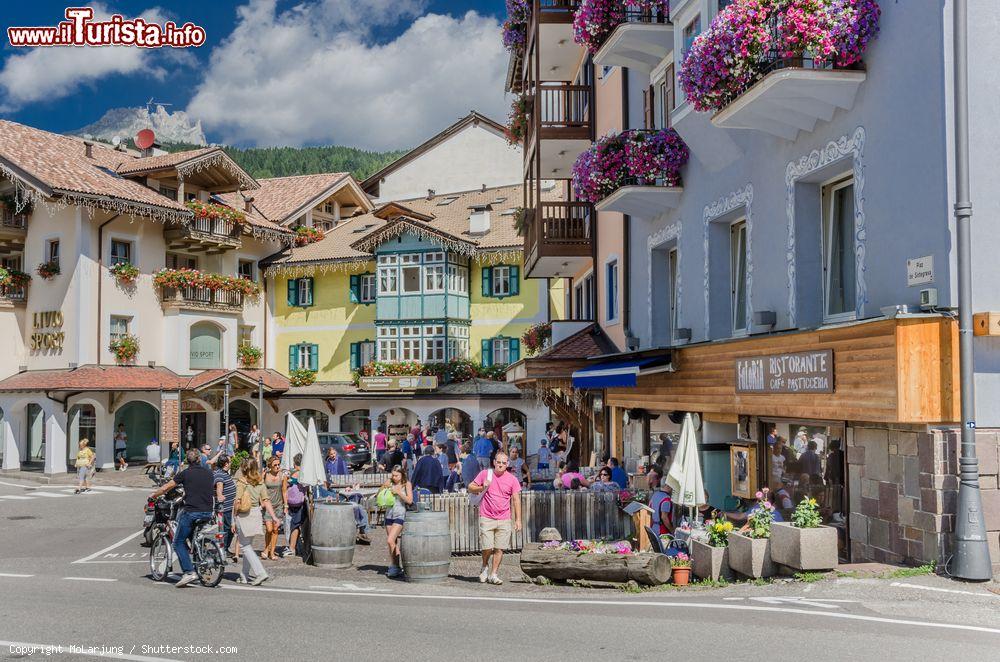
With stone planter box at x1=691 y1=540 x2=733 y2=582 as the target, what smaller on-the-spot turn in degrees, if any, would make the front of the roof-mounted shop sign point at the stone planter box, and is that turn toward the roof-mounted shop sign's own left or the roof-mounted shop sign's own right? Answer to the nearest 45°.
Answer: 0° — it already faces it

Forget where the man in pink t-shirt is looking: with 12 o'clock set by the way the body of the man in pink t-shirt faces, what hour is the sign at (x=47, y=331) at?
The sign is roughly at 5 o'clock from the man in pink t-shirt.

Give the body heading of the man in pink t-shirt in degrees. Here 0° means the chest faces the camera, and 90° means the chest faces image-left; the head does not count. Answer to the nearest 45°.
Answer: approximately 0°

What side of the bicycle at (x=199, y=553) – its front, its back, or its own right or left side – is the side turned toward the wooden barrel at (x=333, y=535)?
right

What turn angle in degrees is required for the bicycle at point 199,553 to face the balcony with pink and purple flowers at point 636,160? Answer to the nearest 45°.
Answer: approximately 90° to its right

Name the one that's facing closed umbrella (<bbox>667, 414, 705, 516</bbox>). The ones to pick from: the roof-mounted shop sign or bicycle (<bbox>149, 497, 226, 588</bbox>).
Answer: the roof-mounted shop sign

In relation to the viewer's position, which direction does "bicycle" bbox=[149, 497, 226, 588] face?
facing away from the viewer and to the left of the viewer
